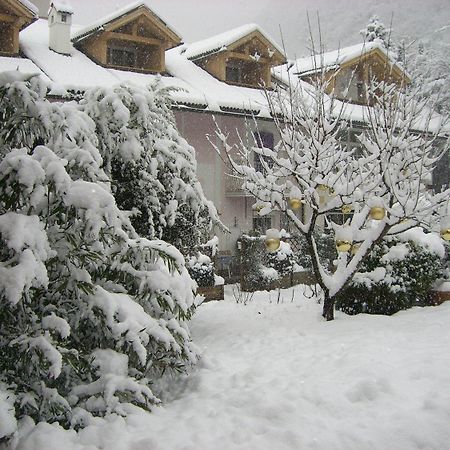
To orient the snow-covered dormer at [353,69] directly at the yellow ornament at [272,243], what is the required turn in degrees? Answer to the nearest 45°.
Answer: approximately 45° to its right

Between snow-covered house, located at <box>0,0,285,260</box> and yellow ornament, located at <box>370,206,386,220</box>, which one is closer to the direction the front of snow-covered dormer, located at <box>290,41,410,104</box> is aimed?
the yellow ornament

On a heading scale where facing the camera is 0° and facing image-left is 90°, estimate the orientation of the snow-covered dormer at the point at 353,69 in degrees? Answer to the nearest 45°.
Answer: approximately 315°

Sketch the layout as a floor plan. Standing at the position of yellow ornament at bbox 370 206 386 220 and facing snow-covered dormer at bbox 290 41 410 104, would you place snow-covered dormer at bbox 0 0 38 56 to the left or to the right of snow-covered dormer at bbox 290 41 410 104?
left

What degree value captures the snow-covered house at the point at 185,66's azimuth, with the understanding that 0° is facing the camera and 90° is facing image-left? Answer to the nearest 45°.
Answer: approximately 315°

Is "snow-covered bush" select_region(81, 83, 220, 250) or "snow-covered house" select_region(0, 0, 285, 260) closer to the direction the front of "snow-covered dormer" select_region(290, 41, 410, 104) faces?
the snow-covered bush

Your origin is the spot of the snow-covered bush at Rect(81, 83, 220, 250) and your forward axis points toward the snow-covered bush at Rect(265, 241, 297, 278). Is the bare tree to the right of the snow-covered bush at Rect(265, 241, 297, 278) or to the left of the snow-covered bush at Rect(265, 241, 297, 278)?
right
